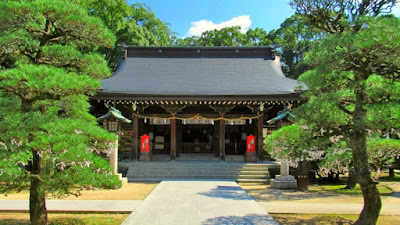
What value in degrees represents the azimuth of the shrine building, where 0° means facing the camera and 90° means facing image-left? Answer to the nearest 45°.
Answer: approximately 0°

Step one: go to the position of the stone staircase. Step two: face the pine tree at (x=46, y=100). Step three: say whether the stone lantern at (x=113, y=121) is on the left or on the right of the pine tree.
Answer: right

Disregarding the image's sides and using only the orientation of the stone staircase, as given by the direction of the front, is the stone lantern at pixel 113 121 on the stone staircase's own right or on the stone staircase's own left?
on the stone staircase's own right

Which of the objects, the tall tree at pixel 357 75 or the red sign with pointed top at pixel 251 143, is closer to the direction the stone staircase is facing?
the tall tree

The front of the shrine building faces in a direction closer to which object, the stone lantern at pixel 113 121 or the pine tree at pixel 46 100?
the pine tree

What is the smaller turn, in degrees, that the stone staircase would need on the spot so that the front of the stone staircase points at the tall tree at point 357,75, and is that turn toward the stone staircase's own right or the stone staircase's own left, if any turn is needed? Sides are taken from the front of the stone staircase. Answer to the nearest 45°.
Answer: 0° — it already faces it

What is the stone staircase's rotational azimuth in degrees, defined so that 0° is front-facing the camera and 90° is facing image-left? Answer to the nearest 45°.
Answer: approximately 0°
